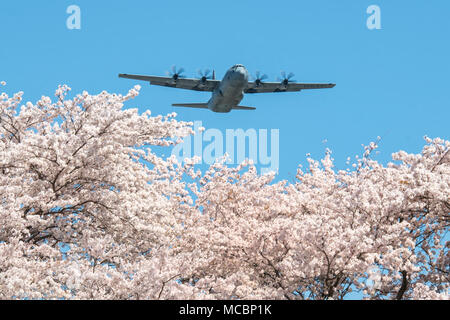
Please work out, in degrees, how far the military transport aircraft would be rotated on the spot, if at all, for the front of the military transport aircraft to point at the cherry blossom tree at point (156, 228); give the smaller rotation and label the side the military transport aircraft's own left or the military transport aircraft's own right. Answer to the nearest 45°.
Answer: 0° — it already faces it

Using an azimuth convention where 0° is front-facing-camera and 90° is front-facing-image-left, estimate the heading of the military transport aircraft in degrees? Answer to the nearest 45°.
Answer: approximately 0°
